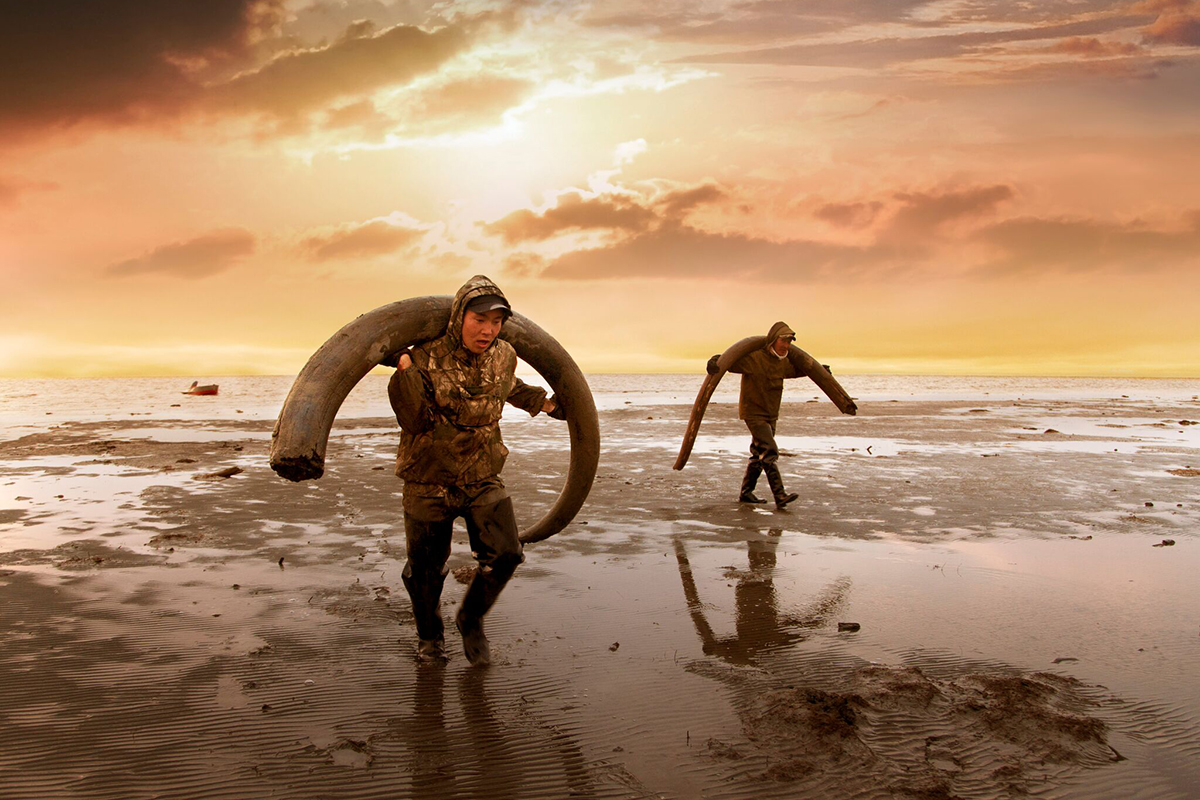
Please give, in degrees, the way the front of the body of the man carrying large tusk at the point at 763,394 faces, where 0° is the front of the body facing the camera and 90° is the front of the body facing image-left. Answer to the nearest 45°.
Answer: approximately 315°

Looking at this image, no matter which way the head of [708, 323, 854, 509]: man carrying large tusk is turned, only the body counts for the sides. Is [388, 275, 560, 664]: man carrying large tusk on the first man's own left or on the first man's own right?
on the first man's own right
